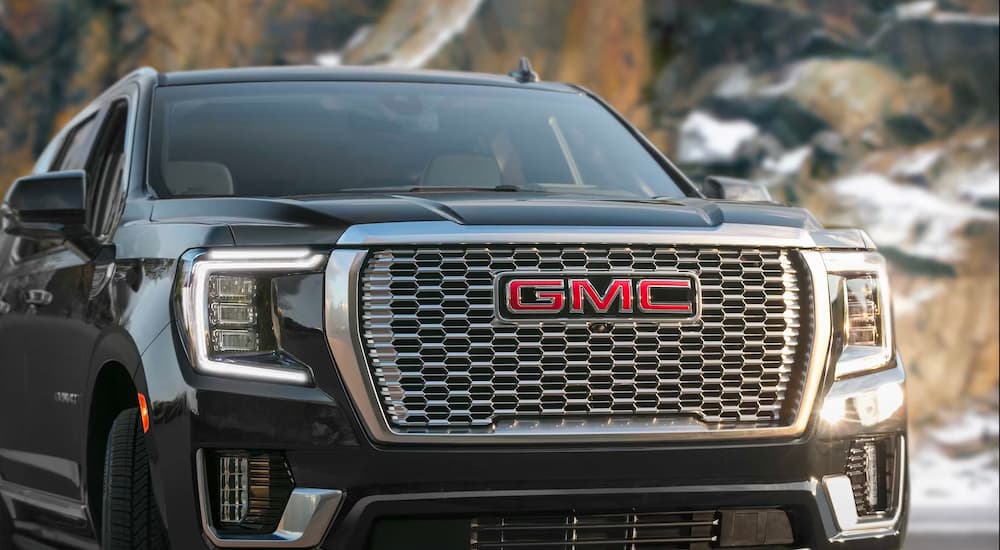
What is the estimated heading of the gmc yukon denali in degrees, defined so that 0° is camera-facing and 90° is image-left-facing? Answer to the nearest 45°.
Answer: approximately 315°
